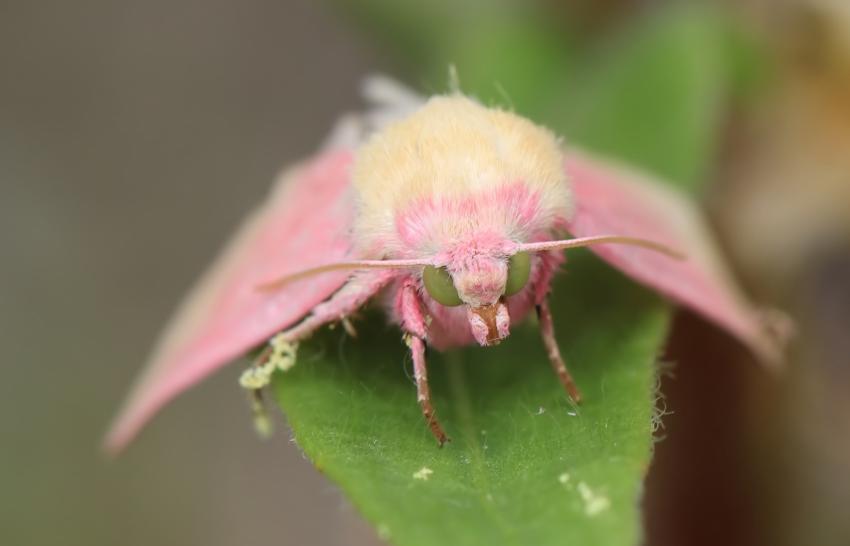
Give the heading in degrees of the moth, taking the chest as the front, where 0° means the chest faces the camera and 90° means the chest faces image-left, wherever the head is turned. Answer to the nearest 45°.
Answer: approximately 0°

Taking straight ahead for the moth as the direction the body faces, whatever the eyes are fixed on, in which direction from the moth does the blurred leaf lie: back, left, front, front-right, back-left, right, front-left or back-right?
back-left
